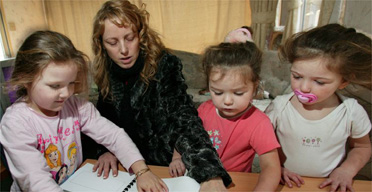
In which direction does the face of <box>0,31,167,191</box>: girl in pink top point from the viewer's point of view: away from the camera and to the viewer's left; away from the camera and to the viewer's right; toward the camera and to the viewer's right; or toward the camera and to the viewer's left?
toward the camera and to the viewer's right

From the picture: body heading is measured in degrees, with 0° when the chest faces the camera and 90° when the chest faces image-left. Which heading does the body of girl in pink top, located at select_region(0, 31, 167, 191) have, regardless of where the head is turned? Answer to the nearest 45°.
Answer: approximately 315°

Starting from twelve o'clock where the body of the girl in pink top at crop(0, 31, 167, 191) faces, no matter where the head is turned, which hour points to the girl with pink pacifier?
The girl with pink pacifier is roughly at 11 o'clock from the girl in pink top.

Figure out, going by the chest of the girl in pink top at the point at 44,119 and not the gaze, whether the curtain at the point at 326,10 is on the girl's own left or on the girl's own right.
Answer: on the girl's own left
